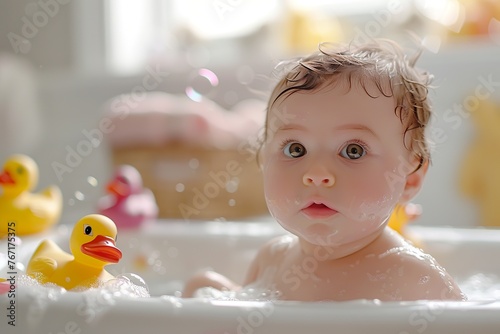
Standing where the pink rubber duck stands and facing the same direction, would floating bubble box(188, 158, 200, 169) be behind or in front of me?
behind

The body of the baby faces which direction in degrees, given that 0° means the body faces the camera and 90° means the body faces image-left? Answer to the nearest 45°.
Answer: approximately 45°

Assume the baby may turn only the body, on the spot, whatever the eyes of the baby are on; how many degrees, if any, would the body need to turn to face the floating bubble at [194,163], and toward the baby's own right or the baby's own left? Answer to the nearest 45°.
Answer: approximately 90° to the baby's own right
